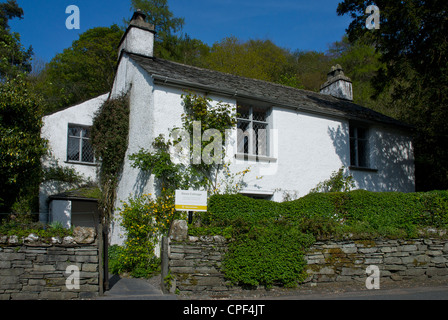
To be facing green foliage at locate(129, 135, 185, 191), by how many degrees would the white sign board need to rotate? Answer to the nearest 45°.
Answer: approximately 180°

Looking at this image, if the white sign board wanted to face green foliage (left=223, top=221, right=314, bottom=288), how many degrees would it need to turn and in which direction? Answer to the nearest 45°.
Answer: approximately 90° to its left

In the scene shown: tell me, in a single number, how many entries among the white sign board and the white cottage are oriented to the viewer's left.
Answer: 0

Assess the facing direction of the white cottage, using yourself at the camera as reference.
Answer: facing the viewer and to the right of the viewer

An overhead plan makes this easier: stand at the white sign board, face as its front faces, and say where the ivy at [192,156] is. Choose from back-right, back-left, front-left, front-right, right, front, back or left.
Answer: back

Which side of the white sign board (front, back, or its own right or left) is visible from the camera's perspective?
front

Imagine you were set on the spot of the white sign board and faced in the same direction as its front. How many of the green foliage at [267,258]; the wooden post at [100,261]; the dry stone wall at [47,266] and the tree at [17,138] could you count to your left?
1

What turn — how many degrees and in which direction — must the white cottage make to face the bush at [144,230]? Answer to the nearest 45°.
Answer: approximately 90° to its right

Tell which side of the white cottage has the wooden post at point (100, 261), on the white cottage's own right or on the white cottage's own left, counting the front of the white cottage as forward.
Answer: on the white cottage's own right

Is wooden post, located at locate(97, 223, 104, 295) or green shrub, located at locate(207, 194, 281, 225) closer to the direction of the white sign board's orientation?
the wooden post

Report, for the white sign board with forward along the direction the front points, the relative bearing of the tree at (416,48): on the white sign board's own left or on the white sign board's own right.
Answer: on the white sign board's own left

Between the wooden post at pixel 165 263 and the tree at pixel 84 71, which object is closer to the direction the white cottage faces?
the wooden post

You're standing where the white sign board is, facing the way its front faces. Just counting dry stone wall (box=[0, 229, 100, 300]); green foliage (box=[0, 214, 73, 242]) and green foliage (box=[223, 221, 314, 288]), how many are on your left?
1
